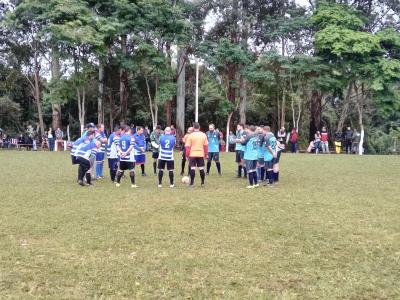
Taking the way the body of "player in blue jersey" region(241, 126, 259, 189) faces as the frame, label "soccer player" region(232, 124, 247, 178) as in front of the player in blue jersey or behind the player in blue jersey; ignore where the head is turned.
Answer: in front

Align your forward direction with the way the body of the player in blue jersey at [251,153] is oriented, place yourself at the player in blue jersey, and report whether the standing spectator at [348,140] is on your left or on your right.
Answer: on your right

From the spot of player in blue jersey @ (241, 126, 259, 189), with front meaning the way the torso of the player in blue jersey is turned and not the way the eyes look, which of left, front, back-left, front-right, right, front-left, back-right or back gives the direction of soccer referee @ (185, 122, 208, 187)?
front-left

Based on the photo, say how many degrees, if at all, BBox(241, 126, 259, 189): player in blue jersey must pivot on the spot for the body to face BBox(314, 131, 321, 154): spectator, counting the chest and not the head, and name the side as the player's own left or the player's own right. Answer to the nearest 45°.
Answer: approximately 45° to the player's own right

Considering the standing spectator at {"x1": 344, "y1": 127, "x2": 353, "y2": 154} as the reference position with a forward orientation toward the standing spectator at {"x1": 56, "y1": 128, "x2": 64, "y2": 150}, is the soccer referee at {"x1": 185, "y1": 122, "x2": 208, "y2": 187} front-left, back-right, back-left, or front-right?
front-left

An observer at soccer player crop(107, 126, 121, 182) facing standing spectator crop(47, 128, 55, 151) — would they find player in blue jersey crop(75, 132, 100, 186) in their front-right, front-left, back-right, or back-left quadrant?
back-left

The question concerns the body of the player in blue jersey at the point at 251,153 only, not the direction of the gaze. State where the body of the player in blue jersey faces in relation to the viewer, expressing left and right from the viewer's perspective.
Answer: facing away from the viewer and to the left of the viewer

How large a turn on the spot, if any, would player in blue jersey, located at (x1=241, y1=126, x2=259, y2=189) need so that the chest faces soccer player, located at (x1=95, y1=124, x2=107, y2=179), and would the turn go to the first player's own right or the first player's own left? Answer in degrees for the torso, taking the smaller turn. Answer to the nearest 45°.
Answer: approximately 45° to the first player's own left

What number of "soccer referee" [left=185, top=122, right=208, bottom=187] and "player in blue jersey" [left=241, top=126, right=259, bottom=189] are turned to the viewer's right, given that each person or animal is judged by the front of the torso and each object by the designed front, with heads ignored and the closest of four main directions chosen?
0

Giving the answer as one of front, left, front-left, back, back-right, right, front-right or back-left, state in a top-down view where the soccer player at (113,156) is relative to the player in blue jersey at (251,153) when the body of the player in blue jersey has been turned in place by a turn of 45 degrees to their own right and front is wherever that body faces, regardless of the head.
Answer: left
